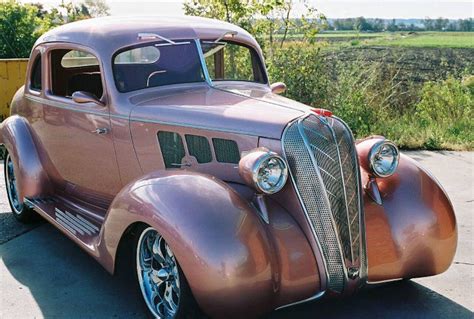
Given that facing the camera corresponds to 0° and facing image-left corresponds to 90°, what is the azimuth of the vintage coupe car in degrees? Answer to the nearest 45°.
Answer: approximately 315°

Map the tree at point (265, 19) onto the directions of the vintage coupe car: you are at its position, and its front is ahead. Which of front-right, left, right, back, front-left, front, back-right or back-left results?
back-left

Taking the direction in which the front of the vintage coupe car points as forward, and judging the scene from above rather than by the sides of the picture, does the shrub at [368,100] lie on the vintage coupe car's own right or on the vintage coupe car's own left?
on the vintage coupe car's own left

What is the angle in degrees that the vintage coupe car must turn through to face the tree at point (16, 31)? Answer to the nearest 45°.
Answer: approximately 180°
